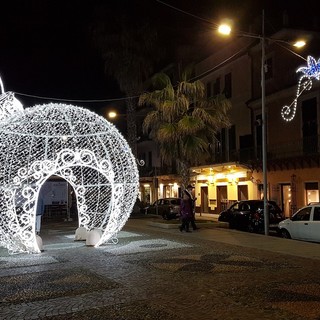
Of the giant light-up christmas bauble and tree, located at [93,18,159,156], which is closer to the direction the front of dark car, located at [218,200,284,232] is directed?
the tree

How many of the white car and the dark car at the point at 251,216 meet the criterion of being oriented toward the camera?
0

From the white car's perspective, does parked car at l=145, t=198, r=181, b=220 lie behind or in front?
in front

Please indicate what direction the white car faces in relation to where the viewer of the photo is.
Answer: facing away from the viewer and to the left of the viewer

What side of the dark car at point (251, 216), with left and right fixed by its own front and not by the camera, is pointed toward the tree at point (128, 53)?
front

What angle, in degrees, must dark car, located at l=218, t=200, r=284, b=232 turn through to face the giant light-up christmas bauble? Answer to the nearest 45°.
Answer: approximately 90° to its left

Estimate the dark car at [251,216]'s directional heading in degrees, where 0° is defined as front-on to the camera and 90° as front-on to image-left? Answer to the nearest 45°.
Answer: approximately 135°

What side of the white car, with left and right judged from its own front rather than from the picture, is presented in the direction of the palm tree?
front

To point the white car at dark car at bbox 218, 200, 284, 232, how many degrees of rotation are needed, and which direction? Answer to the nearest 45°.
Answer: approximately 45° to its right

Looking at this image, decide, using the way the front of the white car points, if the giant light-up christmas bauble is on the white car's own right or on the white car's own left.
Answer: on the white car's own left
